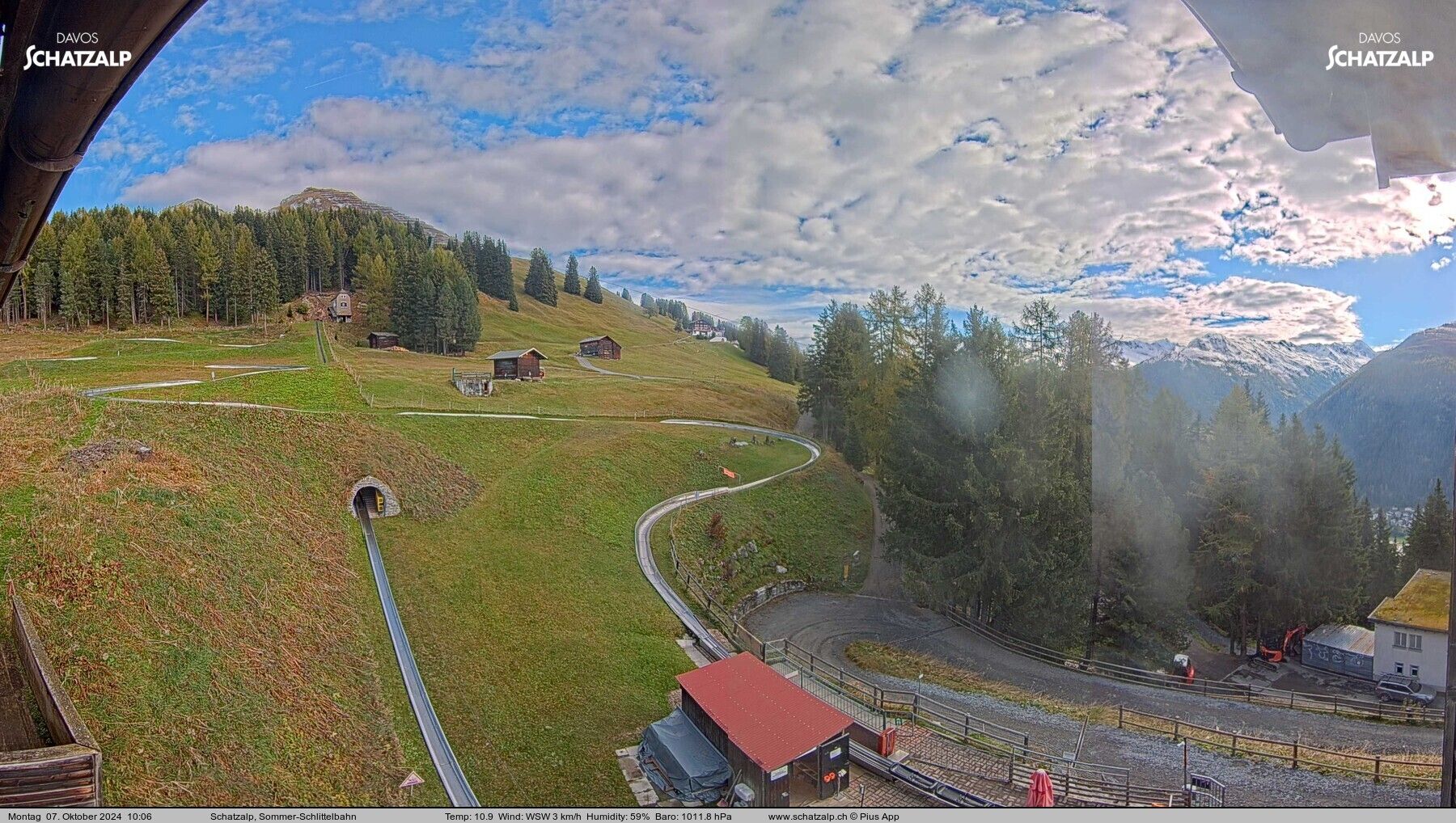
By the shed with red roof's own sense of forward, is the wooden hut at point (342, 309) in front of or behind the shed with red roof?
behind

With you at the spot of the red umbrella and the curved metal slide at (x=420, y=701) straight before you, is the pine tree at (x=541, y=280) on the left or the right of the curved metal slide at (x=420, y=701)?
right

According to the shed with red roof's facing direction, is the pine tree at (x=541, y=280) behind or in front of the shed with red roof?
behind

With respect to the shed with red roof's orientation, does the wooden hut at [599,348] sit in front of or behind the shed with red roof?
behind

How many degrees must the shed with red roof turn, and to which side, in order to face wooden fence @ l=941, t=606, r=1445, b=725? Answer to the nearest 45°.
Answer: approximately 90° to its left

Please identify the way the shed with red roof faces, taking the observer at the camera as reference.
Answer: facing the viewer and to the right of the viewer

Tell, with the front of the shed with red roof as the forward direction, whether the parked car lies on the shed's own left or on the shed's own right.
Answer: on the shed's own left

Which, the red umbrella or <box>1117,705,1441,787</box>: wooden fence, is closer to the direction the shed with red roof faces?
the red umbrella
